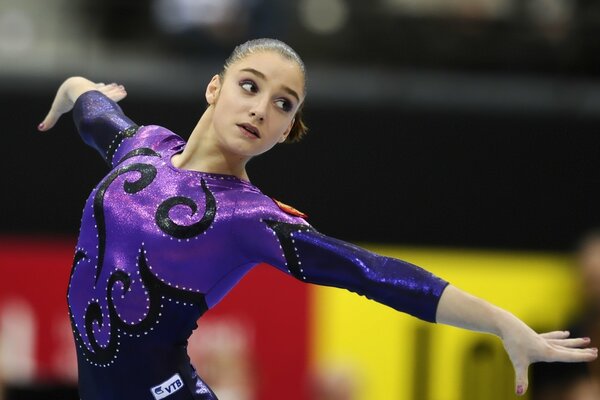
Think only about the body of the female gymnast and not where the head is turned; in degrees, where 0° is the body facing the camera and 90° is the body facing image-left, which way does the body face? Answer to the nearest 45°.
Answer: approximately 45°
